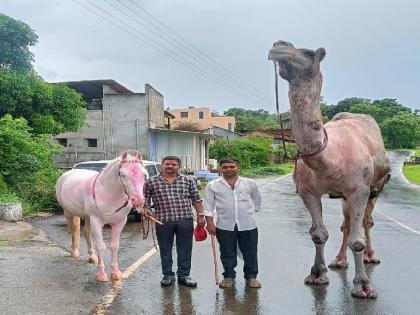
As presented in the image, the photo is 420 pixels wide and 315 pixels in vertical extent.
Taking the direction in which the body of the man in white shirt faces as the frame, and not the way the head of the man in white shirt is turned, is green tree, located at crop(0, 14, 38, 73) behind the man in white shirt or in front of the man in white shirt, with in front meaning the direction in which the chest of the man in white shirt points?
behind

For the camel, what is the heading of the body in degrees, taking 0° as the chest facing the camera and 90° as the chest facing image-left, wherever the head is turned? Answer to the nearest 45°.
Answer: approximately 45°

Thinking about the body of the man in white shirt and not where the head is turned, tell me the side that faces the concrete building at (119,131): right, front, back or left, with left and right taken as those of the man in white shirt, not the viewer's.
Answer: back

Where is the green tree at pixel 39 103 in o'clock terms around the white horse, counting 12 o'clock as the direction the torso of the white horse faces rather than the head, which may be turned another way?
The green tree is roughly at 7 o'clock from the white horse.

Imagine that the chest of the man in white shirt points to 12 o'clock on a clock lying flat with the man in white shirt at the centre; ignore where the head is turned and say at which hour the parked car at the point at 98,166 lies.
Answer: The parked car is roughly at 5 o'clock from the man in white shirt.

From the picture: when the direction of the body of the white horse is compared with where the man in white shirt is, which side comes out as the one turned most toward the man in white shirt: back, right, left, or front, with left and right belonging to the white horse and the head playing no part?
front

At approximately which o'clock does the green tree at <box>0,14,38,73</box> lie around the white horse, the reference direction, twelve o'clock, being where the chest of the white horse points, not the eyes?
The green tree is roughly at 7 o'clock from the white horse.

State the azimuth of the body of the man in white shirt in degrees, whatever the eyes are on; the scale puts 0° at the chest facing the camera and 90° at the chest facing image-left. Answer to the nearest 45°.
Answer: approximately 0°

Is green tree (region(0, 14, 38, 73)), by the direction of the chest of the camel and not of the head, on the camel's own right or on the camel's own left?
on the camel's own right

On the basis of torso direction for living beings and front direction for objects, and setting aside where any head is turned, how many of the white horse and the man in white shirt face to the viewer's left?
0

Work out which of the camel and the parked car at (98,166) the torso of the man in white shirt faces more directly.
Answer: the camel

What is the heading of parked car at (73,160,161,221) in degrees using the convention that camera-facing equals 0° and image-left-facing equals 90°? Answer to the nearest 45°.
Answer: approximately 45°

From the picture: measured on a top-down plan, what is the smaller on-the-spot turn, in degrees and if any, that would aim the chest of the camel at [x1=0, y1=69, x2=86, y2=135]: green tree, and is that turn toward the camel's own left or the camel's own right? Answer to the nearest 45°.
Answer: approximately 90° to the camel's own right

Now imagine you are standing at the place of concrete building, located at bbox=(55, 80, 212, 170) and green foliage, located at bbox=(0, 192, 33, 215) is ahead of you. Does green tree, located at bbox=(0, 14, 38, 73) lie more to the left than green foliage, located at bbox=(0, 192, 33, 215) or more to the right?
right

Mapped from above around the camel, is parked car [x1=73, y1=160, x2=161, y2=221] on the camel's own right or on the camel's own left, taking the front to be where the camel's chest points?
on the camel's own right
